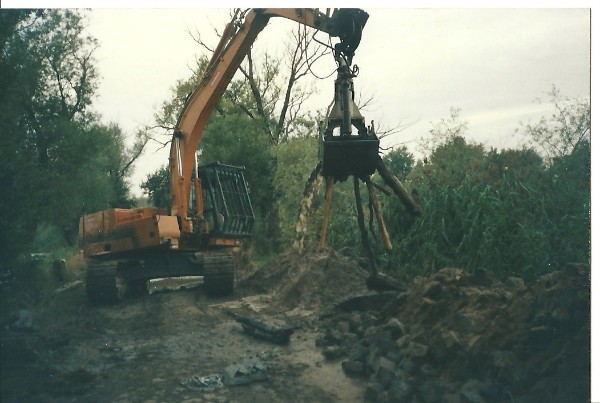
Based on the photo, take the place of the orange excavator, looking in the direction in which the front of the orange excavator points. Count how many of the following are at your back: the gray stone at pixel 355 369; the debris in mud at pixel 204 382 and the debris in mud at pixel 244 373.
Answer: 0

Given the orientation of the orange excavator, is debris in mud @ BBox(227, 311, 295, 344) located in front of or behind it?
in front

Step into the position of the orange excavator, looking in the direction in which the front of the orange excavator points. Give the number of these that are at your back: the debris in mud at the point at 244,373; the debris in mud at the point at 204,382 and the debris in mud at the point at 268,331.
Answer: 0

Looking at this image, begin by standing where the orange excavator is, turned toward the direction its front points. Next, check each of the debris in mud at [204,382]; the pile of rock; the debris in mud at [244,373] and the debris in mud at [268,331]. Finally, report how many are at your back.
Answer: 0

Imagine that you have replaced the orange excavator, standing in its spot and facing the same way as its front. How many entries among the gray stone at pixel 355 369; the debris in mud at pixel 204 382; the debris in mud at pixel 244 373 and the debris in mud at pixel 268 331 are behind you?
0

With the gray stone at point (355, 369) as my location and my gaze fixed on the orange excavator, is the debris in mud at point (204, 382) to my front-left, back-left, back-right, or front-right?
front-left

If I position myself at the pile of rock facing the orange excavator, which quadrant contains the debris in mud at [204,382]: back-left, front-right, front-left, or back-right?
front-left

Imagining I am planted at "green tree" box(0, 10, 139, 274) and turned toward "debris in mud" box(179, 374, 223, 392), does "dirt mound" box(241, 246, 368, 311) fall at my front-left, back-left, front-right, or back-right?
front-left

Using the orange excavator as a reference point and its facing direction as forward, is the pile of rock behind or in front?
in front

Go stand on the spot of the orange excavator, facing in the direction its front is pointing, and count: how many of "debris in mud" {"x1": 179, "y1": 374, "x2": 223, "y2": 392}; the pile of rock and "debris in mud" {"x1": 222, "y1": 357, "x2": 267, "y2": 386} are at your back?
0

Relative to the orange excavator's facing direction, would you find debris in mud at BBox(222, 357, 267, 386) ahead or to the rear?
ahead

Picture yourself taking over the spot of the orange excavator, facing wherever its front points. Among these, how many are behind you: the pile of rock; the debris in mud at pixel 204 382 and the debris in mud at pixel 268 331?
0

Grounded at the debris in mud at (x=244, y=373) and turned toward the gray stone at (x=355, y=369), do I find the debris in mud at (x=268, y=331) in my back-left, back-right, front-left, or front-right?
front-left

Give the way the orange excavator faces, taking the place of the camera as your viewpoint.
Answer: facing the viewer and to the right of the viewer

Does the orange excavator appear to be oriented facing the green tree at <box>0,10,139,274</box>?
no
